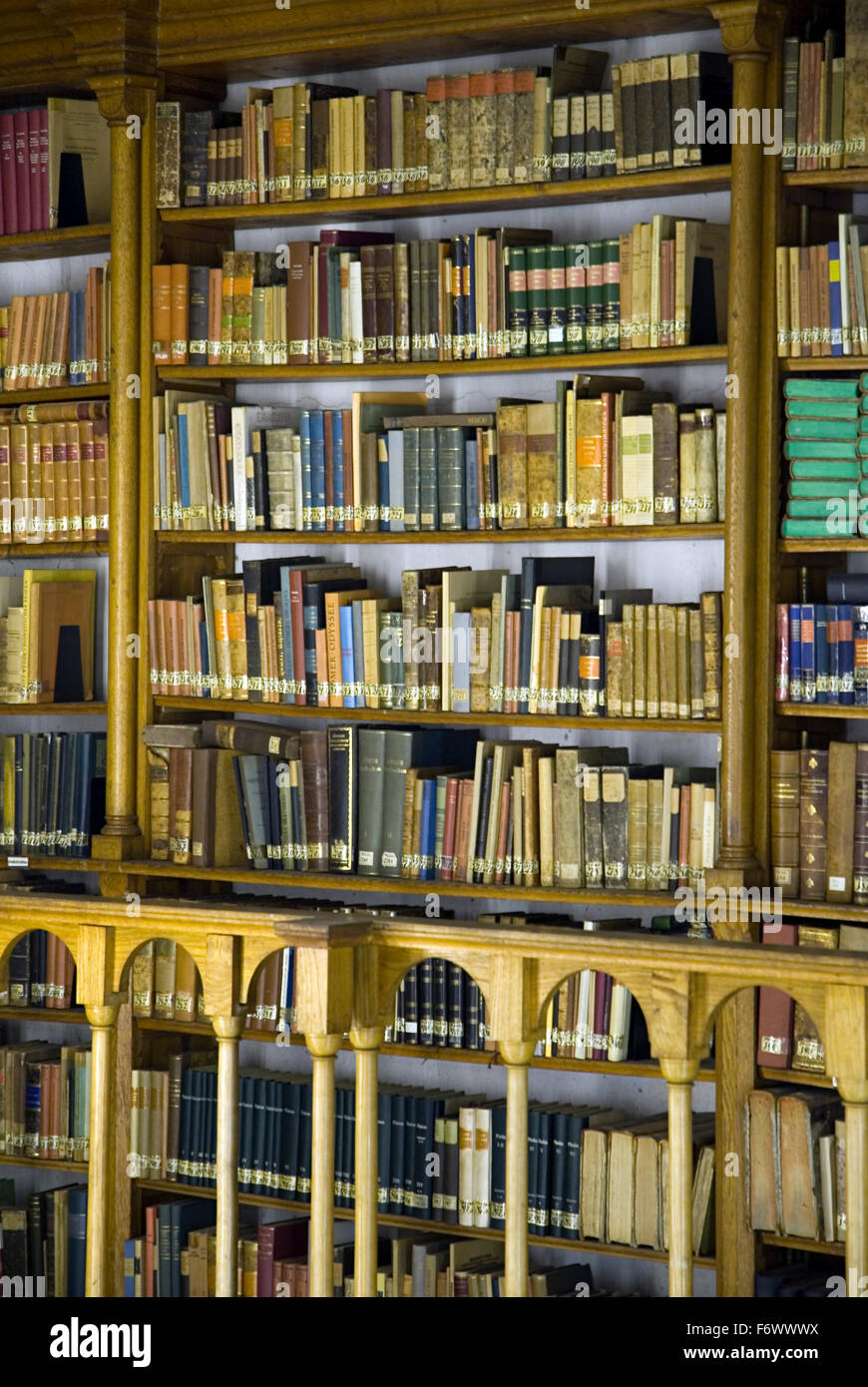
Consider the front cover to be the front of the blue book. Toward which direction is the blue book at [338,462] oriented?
to the viewer's right

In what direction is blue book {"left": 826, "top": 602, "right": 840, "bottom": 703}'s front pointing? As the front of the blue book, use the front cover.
to the viewer's right

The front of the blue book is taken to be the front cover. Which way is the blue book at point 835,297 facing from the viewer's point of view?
to the viewer's right
